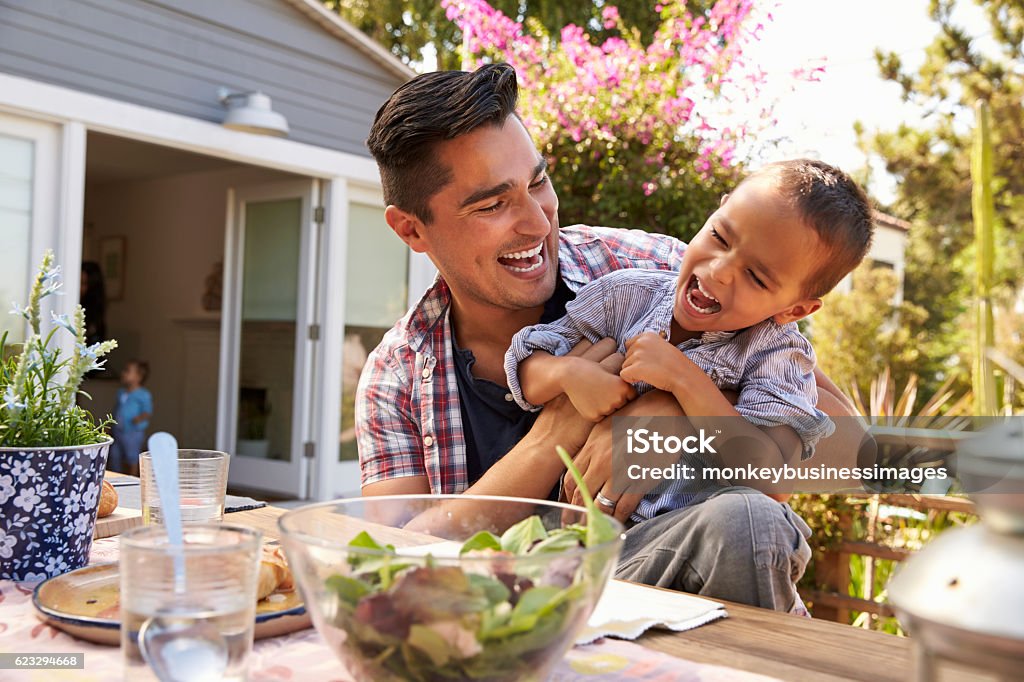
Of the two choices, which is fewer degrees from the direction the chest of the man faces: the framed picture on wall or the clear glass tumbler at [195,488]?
the clear glass tumbler

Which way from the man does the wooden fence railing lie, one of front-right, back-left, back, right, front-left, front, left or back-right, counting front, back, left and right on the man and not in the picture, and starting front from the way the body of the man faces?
left

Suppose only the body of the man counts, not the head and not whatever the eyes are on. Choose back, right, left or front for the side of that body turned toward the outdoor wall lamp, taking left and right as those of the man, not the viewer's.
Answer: back

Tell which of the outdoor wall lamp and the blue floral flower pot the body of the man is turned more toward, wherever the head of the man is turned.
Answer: the blue floral flower pot

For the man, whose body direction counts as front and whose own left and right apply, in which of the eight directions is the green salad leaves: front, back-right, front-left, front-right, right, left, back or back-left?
front-right

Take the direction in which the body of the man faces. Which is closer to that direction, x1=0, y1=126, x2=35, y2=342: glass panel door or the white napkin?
the white napkin

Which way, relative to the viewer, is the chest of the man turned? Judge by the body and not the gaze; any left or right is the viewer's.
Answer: facing the viewer and to the right of the viewer

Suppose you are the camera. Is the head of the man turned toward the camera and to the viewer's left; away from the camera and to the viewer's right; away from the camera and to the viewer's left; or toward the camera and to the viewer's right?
toward the camera and to the viewer's right

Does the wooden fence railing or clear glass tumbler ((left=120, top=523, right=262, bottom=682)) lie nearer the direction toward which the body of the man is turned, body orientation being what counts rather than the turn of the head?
the clear glass tumbler

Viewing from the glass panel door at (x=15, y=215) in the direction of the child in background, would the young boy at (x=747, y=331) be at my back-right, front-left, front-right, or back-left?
back-right

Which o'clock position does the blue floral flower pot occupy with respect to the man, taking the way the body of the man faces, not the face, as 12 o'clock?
The blue floral flower pot is roughly at 2 o'clock from the man.

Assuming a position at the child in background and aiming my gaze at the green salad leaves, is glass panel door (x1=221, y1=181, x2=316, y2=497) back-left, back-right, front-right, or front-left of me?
front-left

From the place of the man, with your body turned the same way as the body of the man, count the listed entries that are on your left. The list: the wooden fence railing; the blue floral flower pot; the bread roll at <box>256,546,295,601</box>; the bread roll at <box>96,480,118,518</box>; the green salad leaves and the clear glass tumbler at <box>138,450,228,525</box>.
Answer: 1

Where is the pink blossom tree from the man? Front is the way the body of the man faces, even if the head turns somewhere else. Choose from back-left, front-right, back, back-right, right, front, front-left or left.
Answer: back-left

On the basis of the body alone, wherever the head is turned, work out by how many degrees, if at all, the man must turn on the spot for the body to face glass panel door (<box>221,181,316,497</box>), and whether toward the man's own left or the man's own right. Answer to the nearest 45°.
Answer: approximately 180°

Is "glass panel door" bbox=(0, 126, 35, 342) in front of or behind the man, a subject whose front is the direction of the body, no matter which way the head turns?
behind

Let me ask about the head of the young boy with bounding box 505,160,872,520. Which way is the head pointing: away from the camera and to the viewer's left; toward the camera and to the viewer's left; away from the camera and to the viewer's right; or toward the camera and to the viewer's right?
toward the camera and to the viewer's left

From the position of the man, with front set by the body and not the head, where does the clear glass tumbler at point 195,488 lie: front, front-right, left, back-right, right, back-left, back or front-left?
front-right

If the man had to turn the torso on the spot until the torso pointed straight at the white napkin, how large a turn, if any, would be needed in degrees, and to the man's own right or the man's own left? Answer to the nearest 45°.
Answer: approximately 45° to the man's own right

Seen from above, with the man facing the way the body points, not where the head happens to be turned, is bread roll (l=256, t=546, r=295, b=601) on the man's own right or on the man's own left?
on the man's own right

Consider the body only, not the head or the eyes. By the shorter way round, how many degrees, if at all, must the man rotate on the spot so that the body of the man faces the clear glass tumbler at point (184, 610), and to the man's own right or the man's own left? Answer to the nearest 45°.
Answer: approximately 45° to the man's own right
